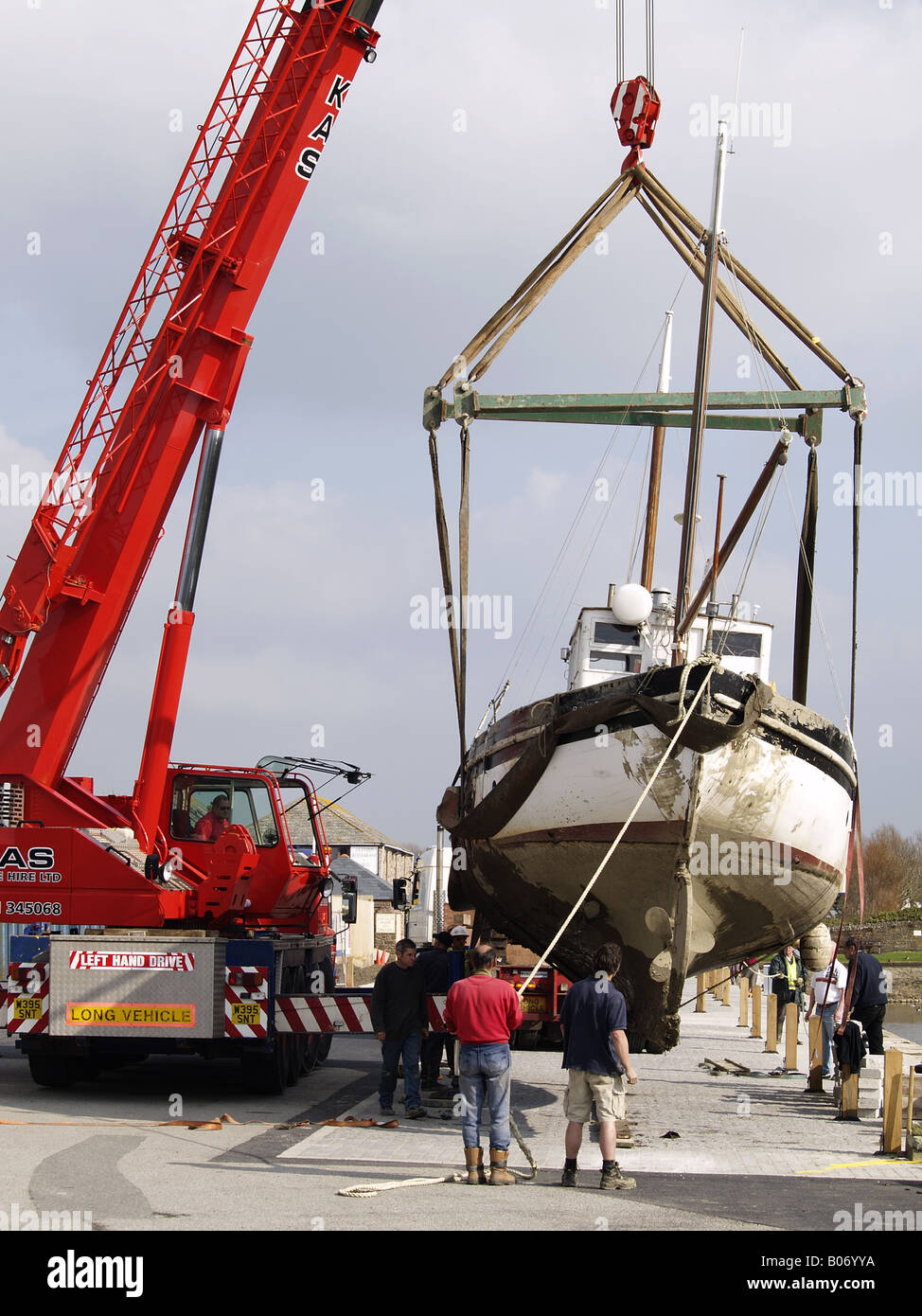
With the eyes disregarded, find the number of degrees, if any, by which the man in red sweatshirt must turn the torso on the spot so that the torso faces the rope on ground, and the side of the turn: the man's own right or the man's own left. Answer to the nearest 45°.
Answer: approximately 135° to the man's own left

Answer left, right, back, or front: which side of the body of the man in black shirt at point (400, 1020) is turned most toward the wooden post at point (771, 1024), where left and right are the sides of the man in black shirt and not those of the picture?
left

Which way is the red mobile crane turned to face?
away from the camera

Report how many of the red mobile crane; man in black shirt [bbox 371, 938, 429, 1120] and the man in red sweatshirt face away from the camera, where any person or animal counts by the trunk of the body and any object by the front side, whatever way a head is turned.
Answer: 2

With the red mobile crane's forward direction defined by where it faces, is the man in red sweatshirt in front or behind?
behind

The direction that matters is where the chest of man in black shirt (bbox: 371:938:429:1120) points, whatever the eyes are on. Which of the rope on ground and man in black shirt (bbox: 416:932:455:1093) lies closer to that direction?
the rope on ground

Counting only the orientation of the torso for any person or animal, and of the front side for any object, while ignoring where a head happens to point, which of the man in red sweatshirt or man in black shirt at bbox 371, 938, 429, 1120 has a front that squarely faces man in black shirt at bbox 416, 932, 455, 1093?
the man in red sweatshirt

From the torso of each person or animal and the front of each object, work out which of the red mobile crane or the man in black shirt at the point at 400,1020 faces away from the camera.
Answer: the red mobile crane

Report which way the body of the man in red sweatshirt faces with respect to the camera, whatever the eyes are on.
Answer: away from the camera

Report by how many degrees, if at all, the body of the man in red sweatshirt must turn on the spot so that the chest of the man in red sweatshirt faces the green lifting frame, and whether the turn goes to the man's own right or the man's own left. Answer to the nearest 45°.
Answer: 0° — they already face it

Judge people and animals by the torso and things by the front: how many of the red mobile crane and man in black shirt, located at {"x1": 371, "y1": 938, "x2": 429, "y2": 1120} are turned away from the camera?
1
